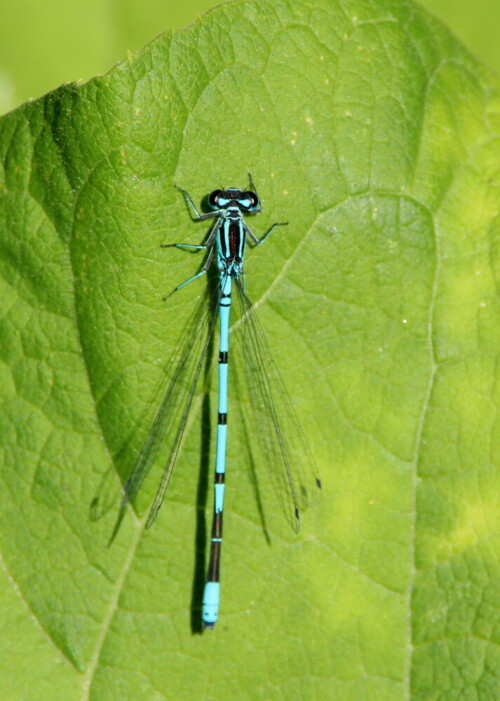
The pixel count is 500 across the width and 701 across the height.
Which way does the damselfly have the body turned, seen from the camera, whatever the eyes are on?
away from the camera
